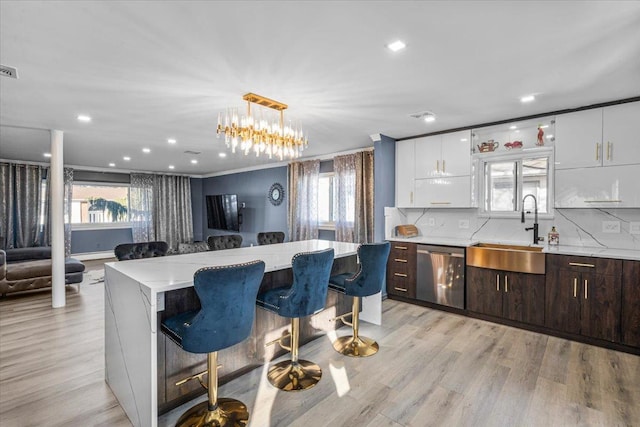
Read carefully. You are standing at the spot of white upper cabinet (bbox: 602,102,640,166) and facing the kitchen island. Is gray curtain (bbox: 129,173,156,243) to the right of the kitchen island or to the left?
right

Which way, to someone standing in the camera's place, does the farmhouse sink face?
facing the viewer

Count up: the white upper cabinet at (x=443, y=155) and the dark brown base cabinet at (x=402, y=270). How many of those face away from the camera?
0

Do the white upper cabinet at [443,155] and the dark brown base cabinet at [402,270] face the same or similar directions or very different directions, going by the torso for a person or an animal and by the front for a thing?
same or similar directions

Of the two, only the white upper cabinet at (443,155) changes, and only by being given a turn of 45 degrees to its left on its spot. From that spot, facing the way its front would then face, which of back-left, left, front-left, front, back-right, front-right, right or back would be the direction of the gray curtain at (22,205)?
right

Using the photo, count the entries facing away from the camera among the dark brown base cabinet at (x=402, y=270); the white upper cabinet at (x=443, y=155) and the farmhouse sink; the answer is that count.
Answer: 0

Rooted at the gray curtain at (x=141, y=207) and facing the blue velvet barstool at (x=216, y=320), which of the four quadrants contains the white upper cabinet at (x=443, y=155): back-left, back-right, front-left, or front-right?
front-left

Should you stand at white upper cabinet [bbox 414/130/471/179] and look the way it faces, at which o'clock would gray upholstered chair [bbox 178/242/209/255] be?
The gray upholstered chair is roughly at 2 o'clock from the white upper cabinet.

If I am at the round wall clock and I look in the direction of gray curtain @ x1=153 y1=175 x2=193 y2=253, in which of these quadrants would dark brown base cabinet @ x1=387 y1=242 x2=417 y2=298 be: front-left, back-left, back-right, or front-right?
back-left

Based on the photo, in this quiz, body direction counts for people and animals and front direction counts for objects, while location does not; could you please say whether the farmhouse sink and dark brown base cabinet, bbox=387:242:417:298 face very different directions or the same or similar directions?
same or similar directions

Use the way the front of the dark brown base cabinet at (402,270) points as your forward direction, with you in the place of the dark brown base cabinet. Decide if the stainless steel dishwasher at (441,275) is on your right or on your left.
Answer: on your left

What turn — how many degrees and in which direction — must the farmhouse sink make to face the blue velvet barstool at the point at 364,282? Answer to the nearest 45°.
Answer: approximately 45° to its right

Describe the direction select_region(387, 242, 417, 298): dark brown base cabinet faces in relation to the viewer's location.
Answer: facing the viewer and to the left of the viewer

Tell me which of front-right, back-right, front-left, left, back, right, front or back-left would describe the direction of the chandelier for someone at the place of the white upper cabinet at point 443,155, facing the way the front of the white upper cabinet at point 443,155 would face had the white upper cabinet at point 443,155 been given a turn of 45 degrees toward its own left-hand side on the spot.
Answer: front-right
